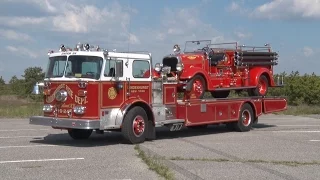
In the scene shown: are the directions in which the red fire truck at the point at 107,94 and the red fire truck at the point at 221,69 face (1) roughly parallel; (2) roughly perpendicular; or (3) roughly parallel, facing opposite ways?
roughly parallel

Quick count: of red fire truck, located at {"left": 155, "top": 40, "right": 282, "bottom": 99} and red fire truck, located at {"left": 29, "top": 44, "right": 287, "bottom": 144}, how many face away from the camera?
0

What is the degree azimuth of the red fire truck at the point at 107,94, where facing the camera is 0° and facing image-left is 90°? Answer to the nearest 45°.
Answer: approximately 45°

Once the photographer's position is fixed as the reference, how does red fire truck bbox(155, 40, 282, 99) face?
facing the viewer and to the left of the viewer
